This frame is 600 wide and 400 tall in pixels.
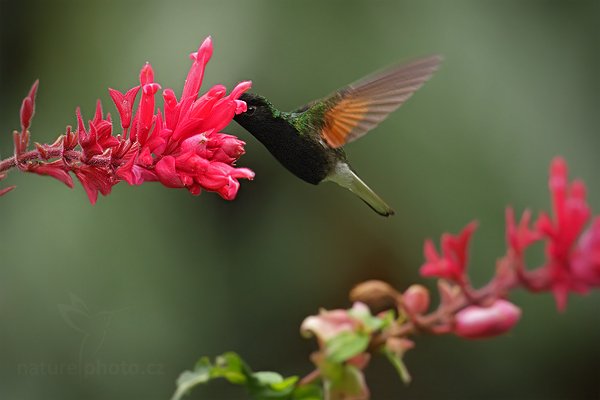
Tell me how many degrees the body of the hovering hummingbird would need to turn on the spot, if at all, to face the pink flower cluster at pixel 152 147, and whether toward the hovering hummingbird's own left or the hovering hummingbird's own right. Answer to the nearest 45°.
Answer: approximately 45° to the hovering hummingbird's own left

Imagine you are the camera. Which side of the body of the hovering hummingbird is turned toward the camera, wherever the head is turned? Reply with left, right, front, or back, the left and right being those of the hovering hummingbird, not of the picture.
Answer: left

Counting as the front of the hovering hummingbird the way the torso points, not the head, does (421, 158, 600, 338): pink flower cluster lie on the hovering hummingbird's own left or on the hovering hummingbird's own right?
on the hovering hummingbird's own left

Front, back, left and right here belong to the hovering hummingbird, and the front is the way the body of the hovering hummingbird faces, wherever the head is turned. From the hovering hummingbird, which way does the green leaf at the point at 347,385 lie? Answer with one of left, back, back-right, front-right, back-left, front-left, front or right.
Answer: left
